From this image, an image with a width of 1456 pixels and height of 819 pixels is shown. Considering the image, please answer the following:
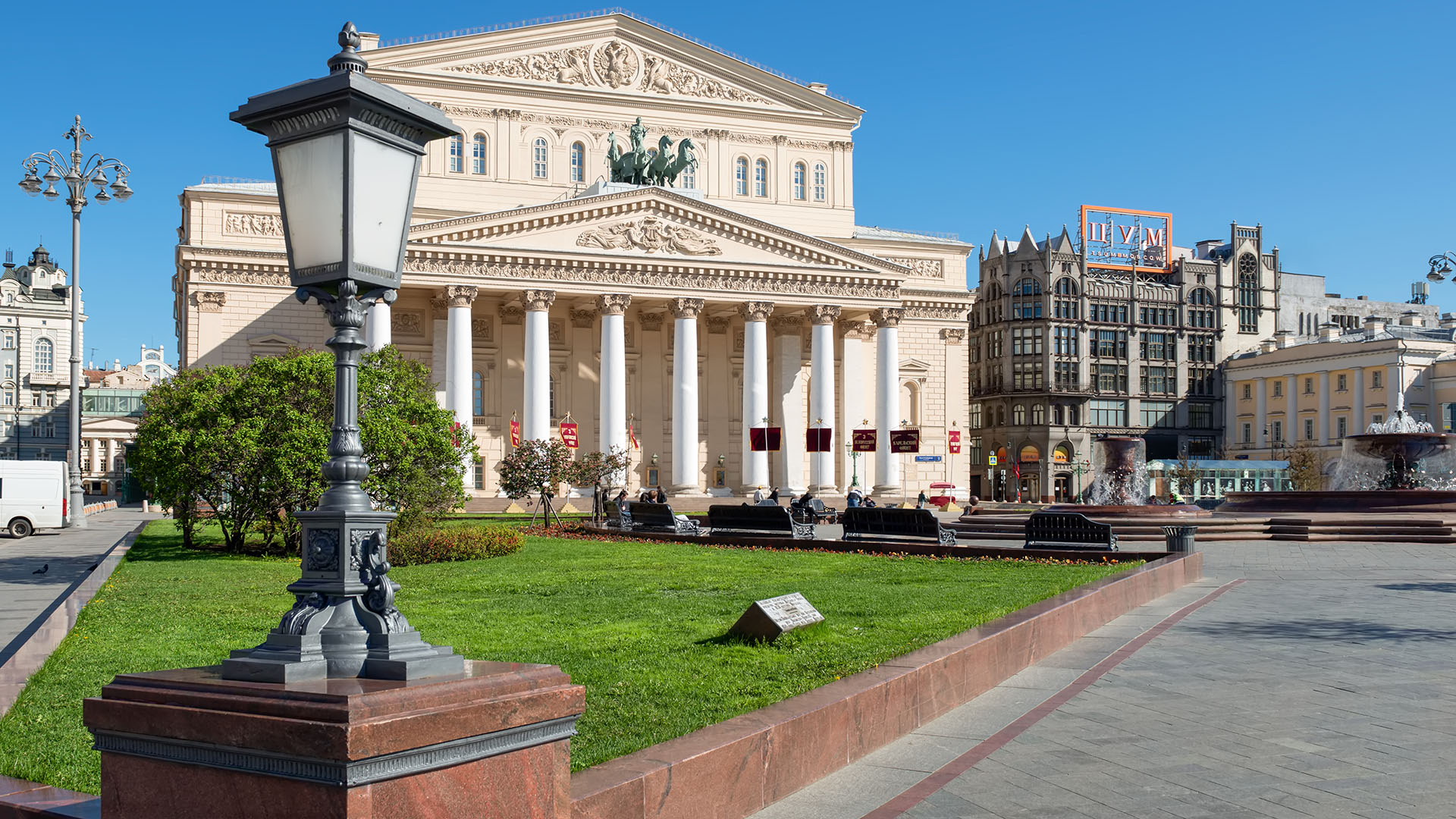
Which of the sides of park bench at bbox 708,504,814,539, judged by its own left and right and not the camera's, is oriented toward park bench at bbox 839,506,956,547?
right

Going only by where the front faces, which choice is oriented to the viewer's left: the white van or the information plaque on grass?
the white van

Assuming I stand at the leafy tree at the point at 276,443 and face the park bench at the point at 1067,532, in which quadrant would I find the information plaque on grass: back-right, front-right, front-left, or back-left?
front-right

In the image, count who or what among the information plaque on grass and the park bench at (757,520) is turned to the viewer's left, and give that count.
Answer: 0

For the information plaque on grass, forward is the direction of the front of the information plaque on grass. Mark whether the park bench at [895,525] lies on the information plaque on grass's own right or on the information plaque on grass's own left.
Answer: on the information plaque on grass's own left

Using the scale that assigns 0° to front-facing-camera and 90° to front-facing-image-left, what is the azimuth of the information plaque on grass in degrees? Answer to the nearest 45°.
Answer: approximately 315°

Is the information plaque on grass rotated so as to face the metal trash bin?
no

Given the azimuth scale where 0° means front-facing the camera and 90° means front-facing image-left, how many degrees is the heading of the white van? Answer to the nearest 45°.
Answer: approximately 90°

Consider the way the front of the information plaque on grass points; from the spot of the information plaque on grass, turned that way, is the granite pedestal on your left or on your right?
on your right

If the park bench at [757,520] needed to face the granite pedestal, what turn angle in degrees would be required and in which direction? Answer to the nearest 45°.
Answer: approximately 135° to its right

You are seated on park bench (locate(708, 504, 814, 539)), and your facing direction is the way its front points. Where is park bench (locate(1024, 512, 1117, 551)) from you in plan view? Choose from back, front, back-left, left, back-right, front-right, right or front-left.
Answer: right

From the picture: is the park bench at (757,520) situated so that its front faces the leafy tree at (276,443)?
no
